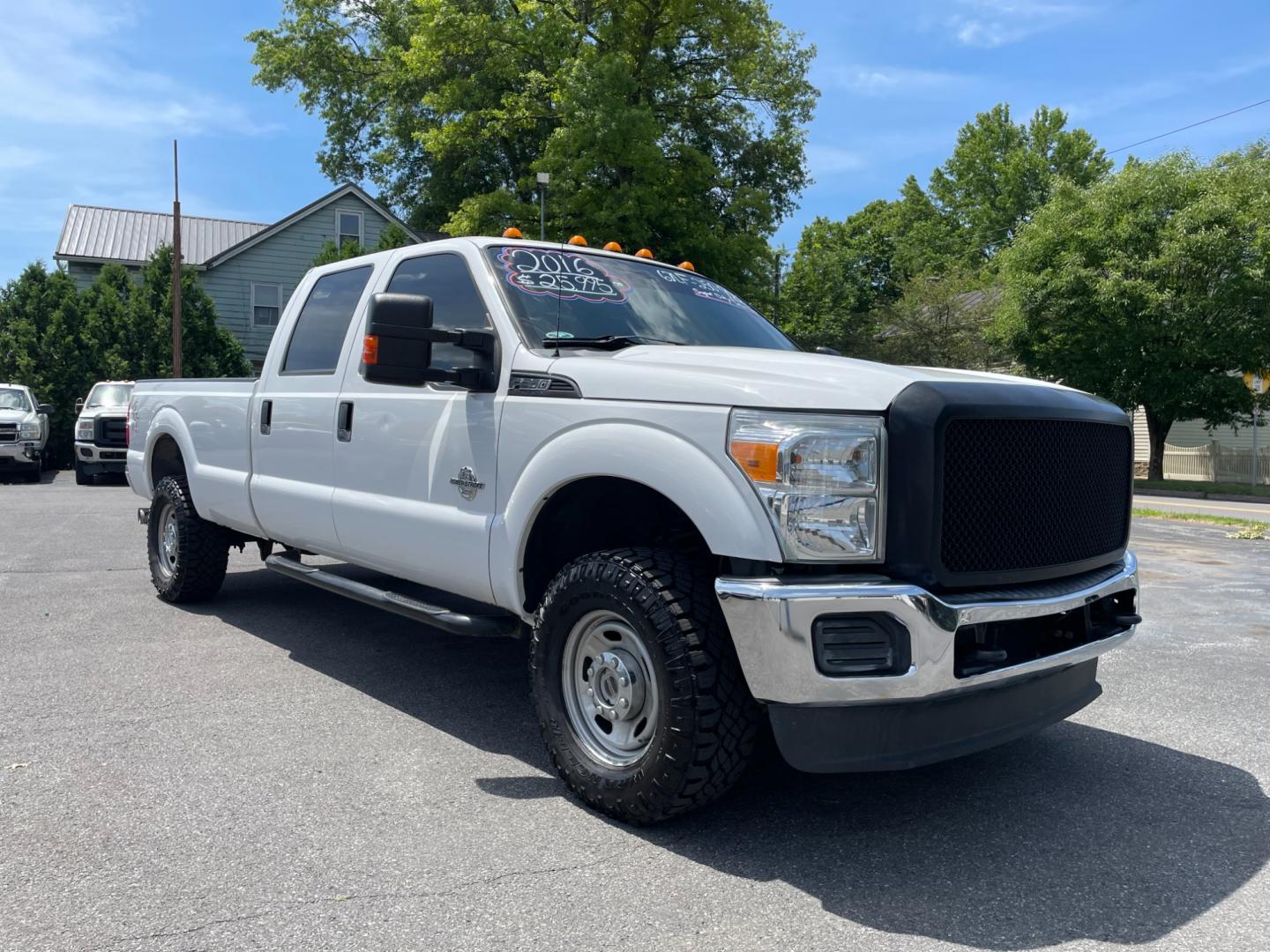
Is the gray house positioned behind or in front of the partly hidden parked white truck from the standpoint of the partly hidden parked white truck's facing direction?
behind

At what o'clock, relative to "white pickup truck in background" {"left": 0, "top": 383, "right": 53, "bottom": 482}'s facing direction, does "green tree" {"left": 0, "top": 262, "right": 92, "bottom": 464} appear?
The green tree is roughly at 6 o'clock from the white pickup truck in background.

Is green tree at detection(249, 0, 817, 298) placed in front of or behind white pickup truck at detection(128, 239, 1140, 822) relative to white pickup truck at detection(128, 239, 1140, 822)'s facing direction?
behind

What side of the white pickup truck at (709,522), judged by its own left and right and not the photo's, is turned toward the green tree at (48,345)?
back

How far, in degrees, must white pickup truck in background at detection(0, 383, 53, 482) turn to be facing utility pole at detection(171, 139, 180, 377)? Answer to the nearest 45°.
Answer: approximately 135° to its left

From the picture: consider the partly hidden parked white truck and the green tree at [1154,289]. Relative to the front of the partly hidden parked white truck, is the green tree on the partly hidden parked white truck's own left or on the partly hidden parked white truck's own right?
on the partly hidden parked white truck's own left

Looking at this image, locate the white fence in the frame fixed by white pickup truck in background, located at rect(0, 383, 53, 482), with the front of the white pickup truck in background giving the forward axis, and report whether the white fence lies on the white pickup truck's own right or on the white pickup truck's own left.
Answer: on the white pickup truck's own left

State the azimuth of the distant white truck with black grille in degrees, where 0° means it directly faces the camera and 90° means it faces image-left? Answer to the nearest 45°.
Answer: approximately 0°

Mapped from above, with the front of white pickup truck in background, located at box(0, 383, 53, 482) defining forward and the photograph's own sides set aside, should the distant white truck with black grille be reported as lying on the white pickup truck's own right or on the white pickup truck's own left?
on the white pickup truck's own left

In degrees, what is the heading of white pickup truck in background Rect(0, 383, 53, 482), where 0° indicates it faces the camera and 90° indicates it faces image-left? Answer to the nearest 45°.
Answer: approximately 0°

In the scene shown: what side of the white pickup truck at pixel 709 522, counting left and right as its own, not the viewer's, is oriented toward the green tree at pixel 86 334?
back

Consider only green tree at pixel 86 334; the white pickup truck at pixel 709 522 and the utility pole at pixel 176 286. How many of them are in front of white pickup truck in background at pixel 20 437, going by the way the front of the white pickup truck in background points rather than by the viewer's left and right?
1
